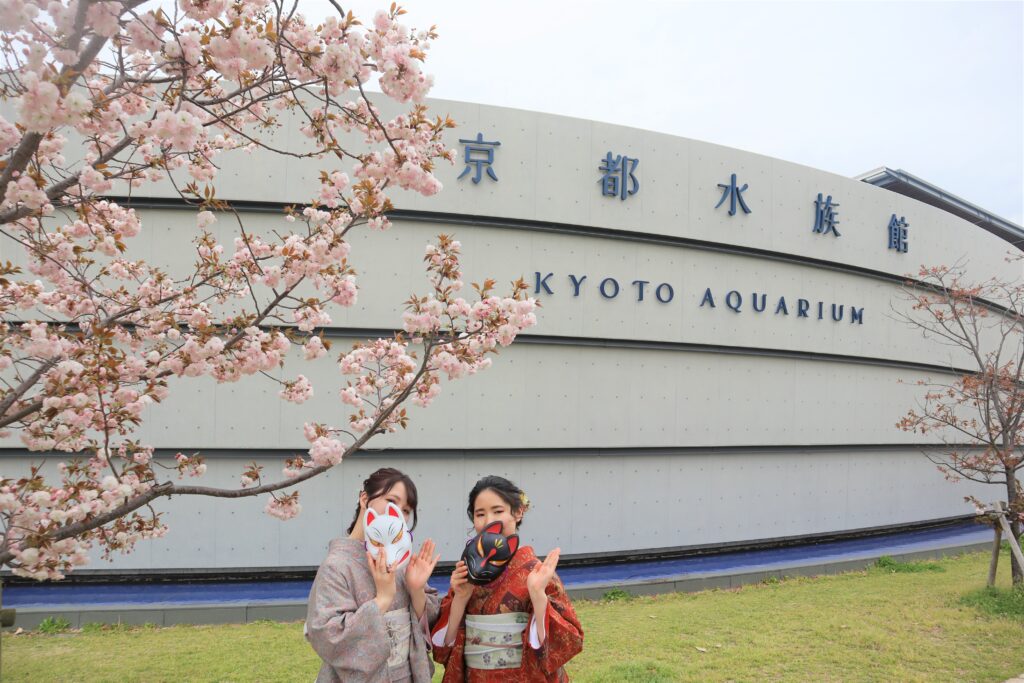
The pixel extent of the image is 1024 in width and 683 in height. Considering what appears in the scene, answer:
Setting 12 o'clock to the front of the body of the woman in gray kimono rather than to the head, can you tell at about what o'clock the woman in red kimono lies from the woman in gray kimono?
The woman in red kimono is roughly at 10 o'clock from the woman in gray kimono.

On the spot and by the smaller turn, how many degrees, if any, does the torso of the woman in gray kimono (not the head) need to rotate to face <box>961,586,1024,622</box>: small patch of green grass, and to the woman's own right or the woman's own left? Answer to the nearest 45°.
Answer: approximately 90° to the woman's own left

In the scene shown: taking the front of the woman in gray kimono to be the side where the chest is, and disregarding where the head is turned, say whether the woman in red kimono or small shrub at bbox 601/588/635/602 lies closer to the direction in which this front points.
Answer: the woman in red kimono

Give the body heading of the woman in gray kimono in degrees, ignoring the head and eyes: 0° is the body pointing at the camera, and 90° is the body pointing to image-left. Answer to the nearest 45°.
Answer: approximately 315°

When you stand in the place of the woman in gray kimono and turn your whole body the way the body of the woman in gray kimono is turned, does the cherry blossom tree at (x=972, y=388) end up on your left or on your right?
on your left

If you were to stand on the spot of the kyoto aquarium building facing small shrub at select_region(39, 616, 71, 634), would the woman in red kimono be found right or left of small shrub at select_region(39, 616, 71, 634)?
left

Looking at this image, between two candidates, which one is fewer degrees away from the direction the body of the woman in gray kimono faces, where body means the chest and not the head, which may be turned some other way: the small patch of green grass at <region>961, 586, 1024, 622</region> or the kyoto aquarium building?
the small patch of green grass

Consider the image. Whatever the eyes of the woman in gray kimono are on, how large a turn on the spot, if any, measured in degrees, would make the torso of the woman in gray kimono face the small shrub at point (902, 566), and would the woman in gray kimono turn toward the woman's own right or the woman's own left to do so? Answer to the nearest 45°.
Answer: approximately 90° to the woman's own left
